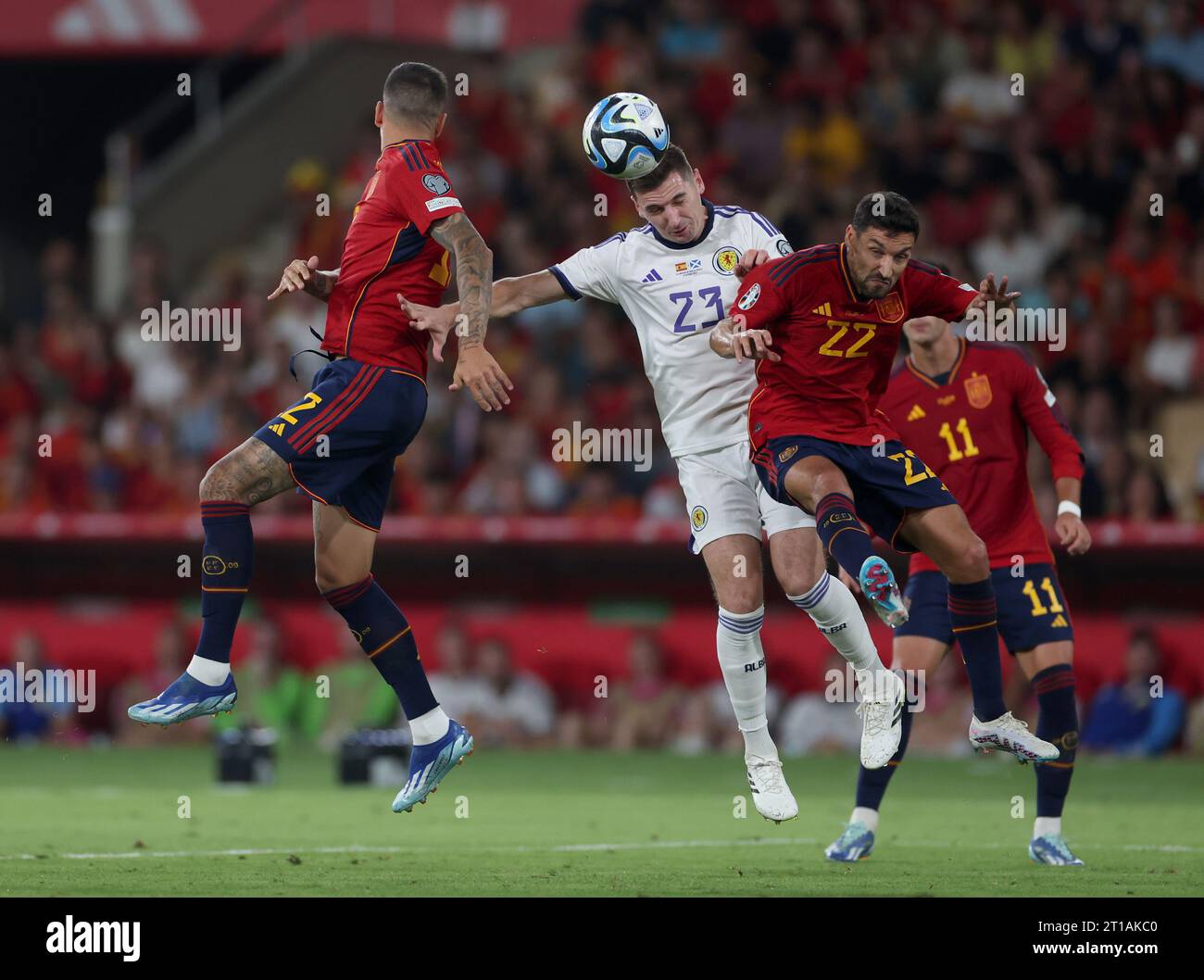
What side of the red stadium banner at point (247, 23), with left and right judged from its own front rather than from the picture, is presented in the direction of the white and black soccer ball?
front

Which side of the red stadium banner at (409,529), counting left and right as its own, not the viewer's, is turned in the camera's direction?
front

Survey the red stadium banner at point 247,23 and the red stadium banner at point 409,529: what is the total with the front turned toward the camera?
2

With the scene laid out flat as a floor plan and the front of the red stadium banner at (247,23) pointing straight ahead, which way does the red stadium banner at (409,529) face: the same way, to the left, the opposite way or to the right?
the same way

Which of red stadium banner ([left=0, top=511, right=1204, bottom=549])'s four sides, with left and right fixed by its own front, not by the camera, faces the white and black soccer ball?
front
